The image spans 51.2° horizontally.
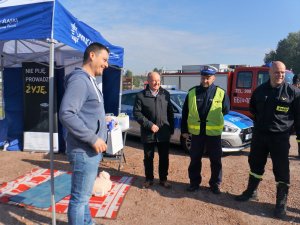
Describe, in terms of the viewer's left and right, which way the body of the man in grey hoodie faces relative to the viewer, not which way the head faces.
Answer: facing to the right of the viewer

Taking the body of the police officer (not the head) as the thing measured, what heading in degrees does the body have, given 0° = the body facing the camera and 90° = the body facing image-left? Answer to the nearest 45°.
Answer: approximately 0°

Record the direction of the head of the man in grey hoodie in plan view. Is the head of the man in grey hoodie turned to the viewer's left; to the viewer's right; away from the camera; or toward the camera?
to the viewer's right

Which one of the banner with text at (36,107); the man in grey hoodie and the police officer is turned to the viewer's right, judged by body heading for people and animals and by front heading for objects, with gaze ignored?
the man in grey hoodie

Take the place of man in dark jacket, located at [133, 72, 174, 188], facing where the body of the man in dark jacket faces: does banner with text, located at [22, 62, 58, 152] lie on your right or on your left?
on your right

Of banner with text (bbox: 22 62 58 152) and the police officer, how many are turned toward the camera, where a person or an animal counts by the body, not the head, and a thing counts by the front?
2

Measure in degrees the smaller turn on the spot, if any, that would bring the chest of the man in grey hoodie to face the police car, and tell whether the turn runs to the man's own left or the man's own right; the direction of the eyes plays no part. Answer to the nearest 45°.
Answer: approximately 45° to the man's own left

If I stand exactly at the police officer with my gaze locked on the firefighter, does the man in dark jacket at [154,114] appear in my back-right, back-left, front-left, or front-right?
back-right

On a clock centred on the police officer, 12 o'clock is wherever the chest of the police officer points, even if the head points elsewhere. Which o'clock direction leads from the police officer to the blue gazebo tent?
The blue gazebo tent is roughly at 2 o'clock from the police officer.

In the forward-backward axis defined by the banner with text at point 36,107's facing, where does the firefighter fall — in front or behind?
in front
